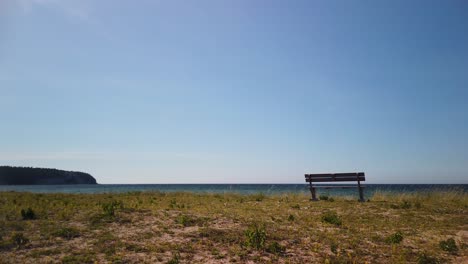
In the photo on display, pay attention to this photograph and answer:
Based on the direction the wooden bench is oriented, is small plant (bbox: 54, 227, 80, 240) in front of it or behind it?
behind

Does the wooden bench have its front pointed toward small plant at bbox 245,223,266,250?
no

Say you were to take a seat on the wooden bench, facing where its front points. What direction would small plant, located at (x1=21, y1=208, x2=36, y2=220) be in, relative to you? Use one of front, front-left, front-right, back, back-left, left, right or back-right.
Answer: back-left

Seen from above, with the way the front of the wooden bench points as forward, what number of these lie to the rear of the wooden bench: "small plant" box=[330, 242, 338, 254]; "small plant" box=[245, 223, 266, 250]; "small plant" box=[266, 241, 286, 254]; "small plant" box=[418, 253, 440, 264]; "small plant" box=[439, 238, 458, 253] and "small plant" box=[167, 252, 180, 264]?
6

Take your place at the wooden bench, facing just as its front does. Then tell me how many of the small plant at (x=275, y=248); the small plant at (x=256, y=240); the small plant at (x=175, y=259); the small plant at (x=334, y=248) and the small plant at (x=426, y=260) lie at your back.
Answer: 5

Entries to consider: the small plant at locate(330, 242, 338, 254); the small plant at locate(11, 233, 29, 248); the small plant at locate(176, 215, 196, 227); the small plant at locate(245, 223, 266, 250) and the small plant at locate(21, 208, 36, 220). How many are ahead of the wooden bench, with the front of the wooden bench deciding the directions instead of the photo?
0

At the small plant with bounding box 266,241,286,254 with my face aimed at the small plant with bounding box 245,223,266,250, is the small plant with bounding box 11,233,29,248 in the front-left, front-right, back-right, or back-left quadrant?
front-left

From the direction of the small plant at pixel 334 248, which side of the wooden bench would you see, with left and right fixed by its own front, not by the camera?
back

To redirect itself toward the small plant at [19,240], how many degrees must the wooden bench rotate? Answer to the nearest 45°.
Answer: approximately 135° to its left

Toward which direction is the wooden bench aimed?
away from the camera

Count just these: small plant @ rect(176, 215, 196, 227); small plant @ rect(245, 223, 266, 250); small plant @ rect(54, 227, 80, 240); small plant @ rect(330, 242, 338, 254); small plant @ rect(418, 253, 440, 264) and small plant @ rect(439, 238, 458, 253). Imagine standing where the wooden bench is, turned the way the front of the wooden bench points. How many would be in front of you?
0

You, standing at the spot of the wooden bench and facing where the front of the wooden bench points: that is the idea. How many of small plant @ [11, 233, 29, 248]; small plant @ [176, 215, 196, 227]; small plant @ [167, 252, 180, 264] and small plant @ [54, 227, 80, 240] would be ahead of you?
0

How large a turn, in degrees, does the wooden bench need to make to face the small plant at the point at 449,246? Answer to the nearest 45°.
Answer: approximately 180°

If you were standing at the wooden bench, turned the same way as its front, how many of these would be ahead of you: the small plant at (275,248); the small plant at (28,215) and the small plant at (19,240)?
0

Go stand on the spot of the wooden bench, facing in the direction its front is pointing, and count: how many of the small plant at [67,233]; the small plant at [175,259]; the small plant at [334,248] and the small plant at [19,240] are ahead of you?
0

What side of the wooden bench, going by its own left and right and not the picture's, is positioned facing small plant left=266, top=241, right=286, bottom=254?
back

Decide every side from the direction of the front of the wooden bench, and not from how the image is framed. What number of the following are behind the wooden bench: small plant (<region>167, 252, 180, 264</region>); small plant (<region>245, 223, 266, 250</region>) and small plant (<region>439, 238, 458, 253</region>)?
3
